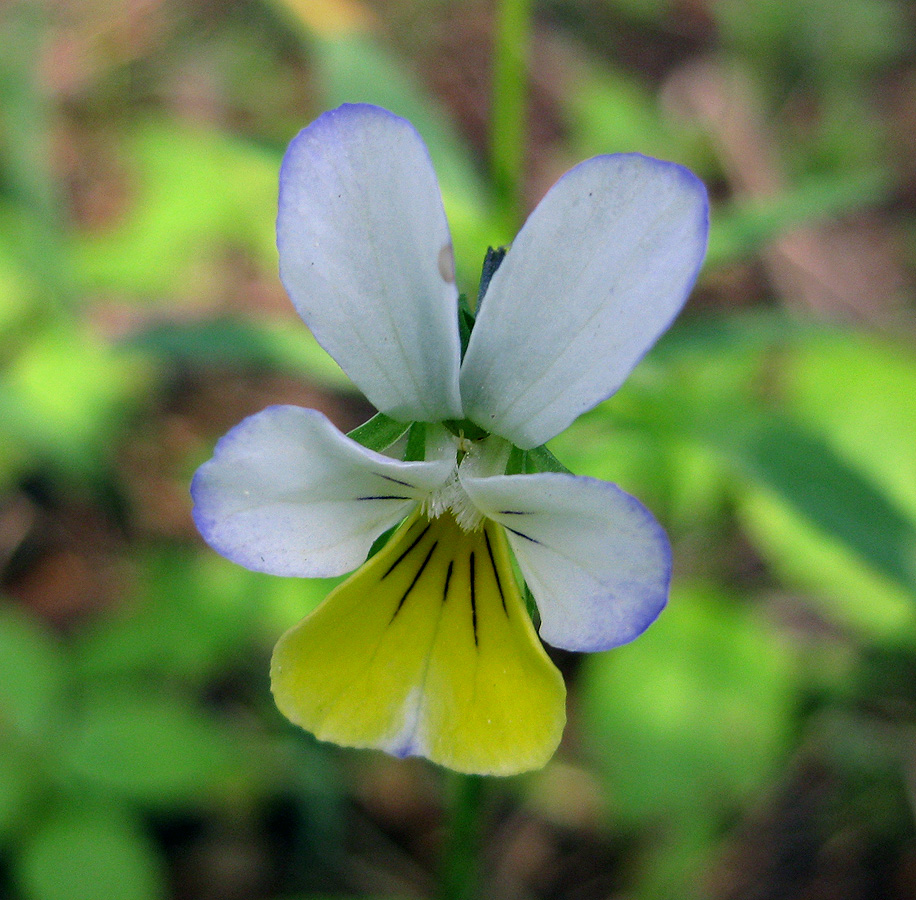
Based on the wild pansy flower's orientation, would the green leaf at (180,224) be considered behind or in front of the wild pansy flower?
behind

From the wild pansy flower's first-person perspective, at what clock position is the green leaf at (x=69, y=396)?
The green leaf is roughly at 5 o'clock from the wild pansy flower.

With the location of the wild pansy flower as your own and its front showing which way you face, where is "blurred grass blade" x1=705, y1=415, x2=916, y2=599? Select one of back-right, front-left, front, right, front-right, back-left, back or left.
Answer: back-left

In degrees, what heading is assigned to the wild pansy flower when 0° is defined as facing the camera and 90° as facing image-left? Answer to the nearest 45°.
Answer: approximately 0°

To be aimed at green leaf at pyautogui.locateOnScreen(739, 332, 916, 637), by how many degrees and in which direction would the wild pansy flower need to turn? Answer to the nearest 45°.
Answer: approximately 135° to its left

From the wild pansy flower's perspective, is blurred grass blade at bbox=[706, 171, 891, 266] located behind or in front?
behind

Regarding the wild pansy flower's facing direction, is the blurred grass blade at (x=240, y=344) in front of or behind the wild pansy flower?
behind
